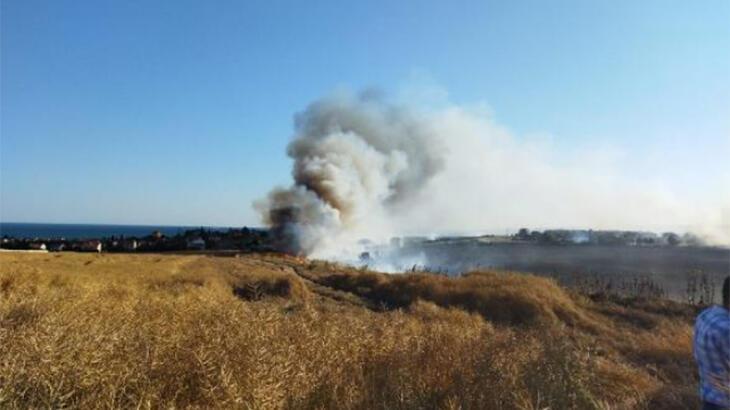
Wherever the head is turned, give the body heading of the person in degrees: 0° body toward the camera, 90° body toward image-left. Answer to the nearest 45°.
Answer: approximately 180°
